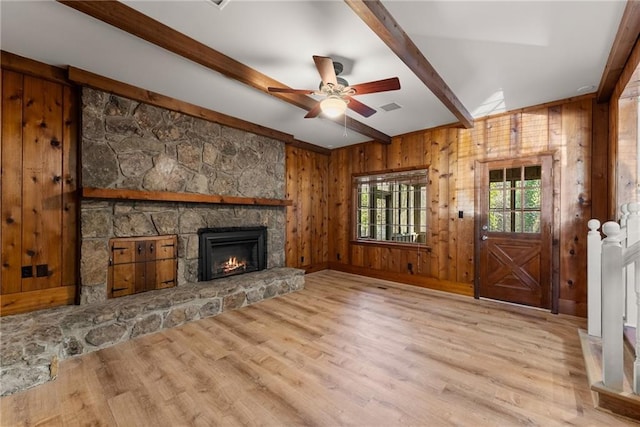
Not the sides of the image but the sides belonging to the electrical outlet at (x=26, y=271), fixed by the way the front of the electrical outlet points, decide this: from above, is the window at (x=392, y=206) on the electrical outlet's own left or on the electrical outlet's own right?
on the electrical outlet's own left

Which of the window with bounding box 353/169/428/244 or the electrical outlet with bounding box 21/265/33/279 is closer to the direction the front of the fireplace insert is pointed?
the window

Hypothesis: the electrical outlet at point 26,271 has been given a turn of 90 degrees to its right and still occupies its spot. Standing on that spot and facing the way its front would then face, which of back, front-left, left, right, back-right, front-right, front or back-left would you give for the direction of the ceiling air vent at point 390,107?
back-left

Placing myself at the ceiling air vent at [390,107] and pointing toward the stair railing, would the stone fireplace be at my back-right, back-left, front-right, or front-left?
back-right

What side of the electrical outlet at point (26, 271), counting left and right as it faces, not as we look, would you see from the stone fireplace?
left

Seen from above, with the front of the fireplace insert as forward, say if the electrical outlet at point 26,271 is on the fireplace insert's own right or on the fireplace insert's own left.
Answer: on the fireplace insert's own right

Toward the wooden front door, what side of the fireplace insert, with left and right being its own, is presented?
front

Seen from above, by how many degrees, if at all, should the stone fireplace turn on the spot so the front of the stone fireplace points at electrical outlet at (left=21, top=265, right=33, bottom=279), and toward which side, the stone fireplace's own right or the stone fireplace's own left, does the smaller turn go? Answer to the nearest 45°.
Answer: approximately 135° to the stone fireplace's own right

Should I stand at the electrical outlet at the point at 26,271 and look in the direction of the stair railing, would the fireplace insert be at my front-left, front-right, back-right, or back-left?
front-left

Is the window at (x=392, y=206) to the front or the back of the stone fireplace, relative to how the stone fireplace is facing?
to the front

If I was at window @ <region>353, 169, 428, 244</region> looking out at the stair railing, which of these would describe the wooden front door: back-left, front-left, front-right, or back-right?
front-left

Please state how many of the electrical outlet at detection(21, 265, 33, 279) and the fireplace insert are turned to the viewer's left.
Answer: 0

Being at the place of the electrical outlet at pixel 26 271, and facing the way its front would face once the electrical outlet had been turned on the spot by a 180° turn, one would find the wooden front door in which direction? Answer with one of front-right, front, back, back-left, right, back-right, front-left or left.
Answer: back-right

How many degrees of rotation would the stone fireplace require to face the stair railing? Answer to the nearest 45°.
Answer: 0° — it already faces it

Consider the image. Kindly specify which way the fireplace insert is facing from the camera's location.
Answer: facing the viewer and to the right of the viewer

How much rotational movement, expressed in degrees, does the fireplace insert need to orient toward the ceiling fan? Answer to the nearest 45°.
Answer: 0° — it already faces it

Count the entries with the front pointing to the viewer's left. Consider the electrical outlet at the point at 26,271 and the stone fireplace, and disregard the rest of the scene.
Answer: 0
